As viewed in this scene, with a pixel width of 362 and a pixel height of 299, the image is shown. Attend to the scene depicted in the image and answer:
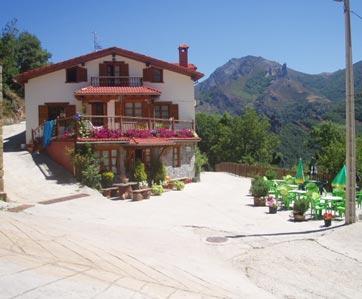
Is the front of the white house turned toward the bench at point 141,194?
yes

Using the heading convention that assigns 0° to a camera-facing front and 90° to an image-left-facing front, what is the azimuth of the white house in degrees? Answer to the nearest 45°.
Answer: approximately 0°

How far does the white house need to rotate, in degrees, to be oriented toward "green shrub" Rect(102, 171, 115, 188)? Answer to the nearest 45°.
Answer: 0° — it already faces it

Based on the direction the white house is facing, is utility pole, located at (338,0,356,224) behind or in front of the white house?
in front

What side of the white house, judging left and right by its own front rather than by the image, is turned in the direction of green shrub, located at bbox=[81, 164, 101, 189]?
front

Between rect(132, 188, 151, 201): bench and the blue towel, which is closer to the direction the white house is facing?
the bench

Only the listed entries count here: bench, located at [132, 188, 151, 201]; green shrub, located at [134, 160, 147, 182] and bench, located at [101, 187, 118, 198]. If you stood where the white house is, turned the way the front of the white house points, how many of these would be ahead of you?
3

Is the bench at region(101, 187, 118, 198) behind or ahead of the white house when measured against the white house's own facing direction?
ahead

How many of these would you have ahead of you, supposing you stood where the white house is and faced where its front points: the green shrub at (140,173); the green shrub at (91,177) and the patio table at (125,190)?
3

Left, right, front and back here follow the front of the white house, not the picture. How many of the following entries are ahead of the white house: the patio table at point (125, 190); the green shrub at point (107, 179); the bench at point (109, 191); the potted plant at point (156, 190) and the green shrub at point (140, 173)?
5

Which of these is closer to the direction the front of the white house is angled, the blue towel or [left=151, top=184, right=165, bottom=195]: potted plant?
the potted plant
